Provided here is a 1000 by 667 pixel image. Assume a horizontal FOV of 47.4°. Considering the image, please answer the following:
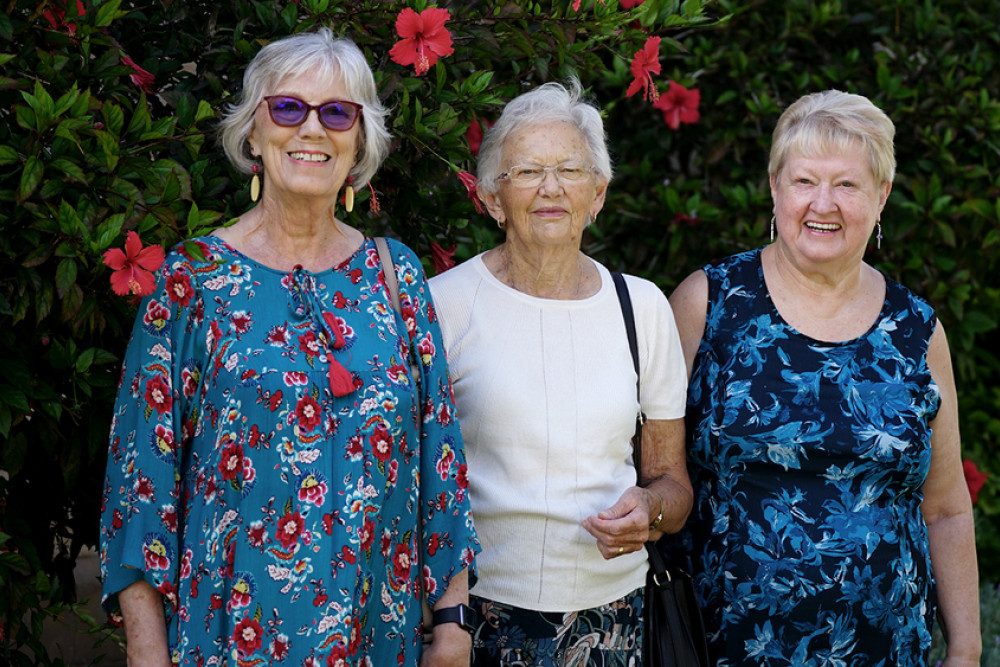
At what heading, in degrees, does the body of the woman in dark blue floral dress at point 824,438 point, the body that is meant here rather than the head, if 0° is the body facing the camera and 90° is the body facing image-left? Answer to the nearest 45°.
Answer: approximately 0°

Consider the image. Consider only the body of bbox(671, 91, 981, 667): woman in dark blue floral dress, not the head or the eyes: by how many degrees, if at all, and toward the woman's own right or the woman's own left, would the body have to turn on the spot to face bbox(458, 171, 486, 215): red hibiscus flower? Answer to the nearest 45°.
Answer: approximately 90° to the woman's own right

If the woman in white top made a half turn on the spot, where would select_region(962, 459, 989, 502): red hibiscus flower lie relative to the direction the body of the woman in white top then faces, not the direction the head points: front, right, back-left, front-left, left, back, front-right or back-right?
front-right

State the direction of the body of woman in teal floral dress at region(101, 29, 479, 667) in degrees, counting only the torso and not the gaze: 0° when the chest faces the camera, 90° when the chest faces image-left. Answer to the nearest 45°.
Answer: approximately 0°

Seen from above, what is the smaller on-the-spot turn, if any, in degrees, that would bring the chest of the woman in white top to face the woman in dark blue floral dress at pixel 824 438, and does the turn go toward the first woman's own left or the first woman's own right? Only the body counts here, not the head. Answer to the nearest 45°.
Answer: approximately 90° to the first woman's own left

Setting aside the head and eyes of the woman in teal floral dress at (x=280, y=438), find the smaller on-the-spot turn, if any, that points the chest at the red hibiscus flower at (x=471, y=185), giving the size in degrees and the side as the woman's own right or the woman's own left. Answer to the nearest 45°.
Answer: approximately 135° to the woman's own left

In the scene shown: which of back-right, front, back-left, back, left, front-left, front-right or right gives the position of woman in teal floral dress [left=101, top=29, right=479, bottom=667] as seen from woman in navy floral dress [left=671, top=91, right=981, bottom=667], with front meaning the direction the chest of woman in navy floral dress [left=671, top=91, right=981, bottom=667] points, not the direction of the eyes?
front-right

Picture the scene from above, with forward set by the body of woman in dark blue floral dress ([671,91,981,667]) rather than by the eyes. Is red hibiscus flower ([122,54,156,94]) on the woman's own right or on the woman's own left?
on the woman's own right
